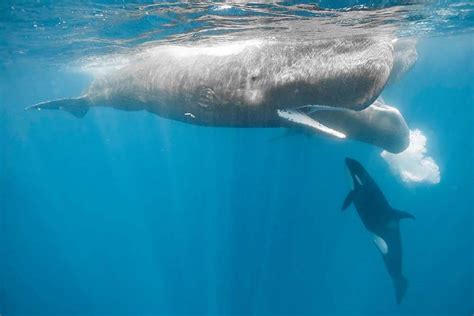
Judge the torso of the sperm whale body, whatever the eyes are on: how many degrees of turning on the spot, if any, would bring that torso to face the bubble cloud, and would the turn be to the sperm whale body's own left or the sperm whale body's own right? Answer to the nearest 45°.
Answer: approximately 45° to the sperm whale body's own left

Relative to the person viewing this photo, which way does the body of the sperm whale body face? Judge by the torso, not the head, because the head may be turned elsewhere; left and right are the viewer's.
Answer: facing to the right of the viewer
